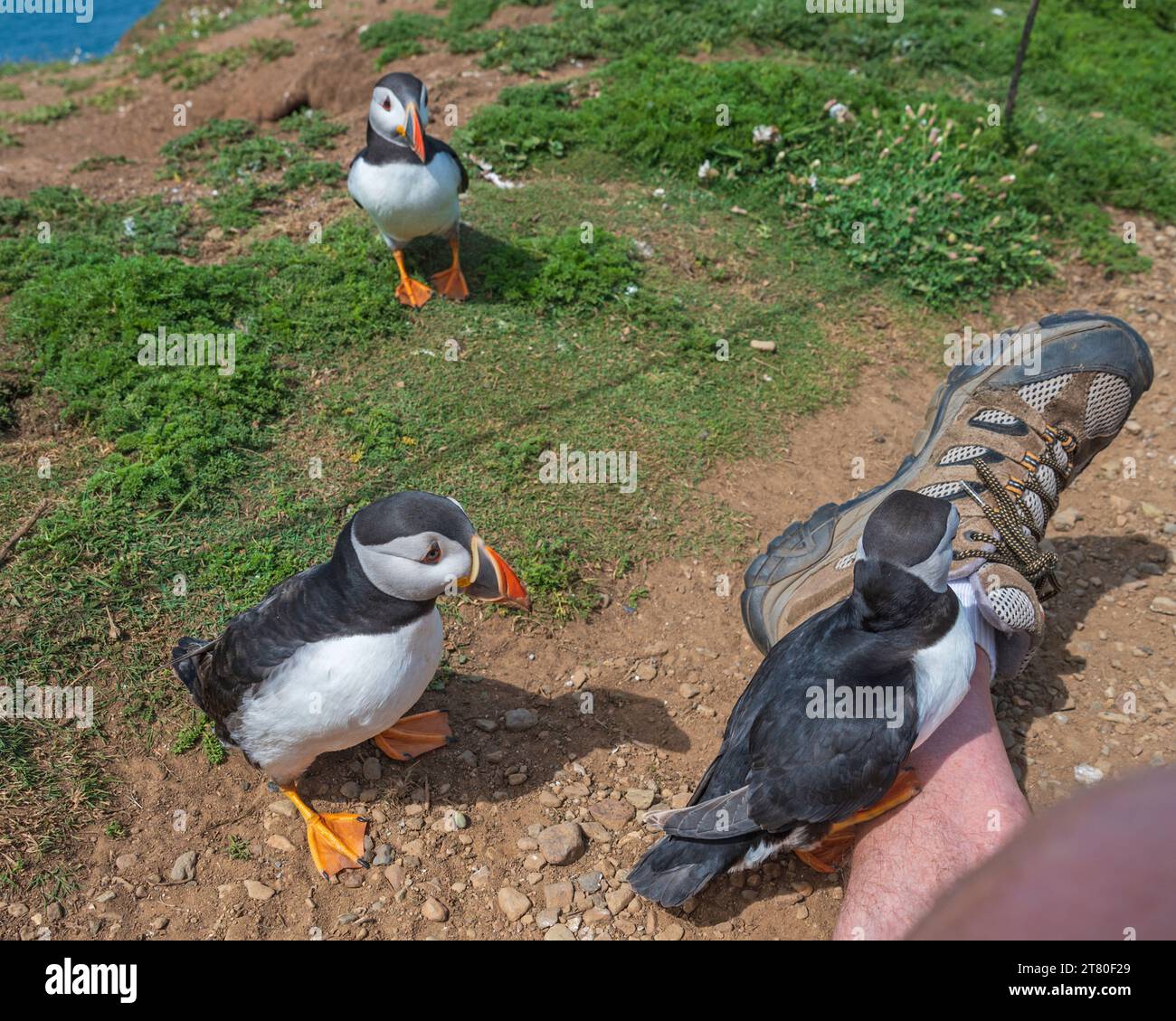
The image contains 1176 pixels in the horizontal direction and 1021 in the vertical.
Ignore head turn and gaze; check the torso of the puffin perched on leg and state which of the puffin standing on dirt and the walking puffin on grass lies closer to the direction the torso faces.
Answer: the walking puffin on grass

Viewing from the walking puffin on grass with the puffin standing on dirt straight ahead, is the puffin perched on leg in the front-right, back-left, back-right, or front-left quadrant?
front-left

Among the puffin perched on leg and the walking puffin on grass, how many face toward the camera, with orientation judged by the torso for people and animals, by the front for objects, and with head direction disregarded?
1

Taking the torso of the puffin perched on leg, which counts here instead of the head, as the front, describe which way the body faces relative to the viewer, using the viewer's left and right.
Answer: facing away from the viewer and to the right of the viewer

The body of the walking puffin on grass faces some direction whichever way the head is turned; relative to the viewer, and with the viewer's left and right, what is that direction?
facing the viewer

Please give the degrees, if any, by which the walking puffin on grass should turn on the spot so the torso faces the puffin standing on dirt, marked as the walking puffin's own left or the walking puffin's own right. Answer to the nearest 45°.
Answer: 0° — it already faces it

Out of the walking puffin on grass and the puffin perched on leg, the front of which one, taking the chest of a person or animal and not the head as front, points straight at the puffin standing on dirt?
the walking puffin on grass

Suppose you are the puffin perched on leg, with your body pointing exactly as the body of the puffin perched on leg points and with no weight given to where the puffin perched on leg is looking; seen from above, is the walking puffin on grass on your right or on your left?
on your left

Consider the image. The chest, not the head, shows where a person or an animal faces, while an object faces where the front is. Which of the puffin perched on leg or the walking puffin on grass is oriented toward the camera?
the walking puffin on grass

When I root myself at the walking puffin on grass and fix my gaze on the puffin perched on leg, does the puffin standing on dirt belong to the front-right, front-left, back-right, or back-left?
front-right

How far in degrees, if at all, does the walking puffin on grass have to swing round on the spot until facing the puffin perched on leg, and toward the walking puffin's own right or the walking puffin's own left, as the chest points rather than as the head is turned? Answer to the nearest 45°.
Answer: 0° — it already faces it

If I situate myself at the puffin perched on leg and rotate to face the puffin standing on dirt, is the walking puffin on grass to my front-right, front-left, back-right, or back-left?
front-right
